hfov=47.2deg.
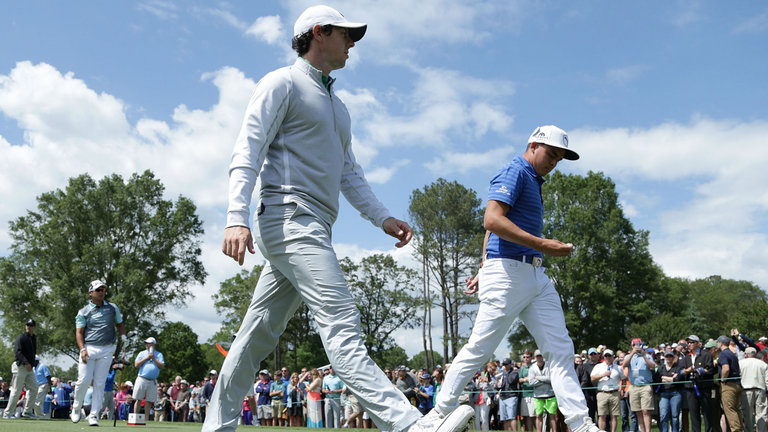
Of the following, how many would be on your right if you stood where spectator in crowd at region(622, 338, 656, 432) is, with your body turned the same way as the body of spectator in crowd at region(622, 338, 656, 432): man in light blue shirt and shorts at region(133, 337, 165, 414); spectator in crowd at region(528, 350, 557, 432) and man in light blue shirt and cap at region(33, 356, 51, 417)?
3

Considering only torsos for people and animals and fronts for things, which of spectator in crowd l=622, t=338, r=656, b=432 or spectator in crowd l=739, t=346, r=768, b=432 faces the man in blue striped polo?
spectator in crowd l=622, t=338, r=656, b=432

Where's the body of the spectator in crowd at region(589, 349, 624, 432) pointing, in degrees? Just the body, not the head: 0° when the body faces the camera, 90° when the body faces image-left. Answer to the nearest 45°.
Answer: approximately 0°

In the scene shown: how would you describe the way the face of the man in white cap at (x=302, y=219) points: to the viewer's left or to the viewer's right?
to the viewer's right

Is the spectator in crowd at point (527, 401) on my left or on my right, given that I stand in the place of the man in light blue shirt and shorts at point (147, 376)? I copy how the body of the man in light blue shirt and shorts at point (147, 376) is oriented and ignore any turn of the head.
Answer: on my left

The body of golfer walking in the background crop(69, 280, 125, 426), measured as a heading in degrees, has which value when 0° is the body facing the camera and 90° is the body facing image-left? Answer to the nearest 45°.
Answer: approximately 0°

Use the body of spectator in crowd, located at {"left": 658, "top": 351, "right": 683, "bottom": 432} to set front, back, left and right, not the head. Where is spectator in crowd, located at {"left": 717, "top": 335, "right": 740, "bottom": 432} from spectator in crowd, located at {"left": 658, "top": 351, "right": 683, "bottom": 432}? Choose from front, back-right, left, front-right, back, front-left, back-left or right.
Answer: front-left
